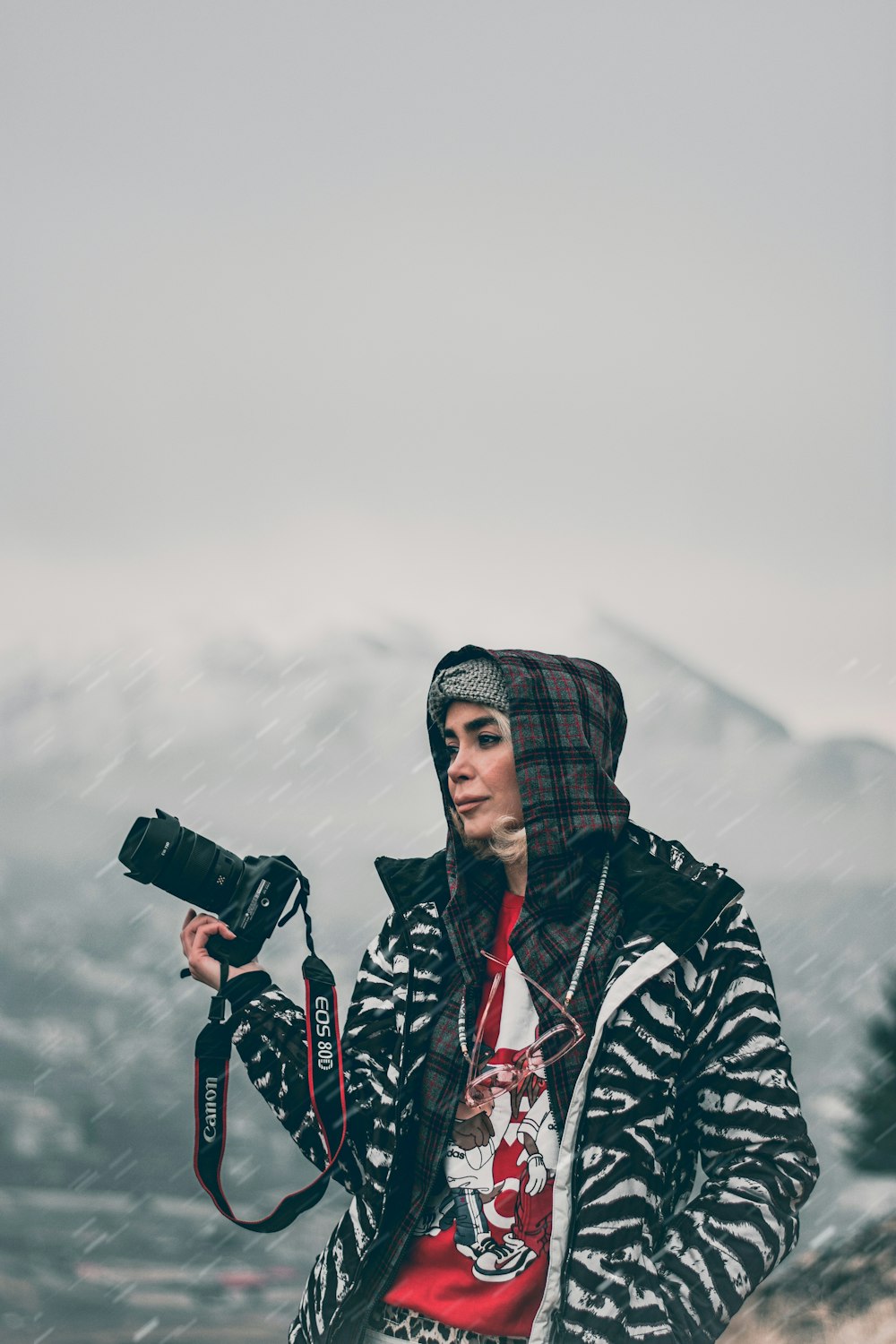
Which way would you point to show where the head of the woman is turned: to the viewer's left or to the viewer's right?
to the viewer's left

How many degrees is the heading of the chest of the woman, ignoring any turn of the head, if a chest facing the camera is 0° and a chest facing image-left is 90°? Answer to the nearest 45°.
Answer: approximately 45°
